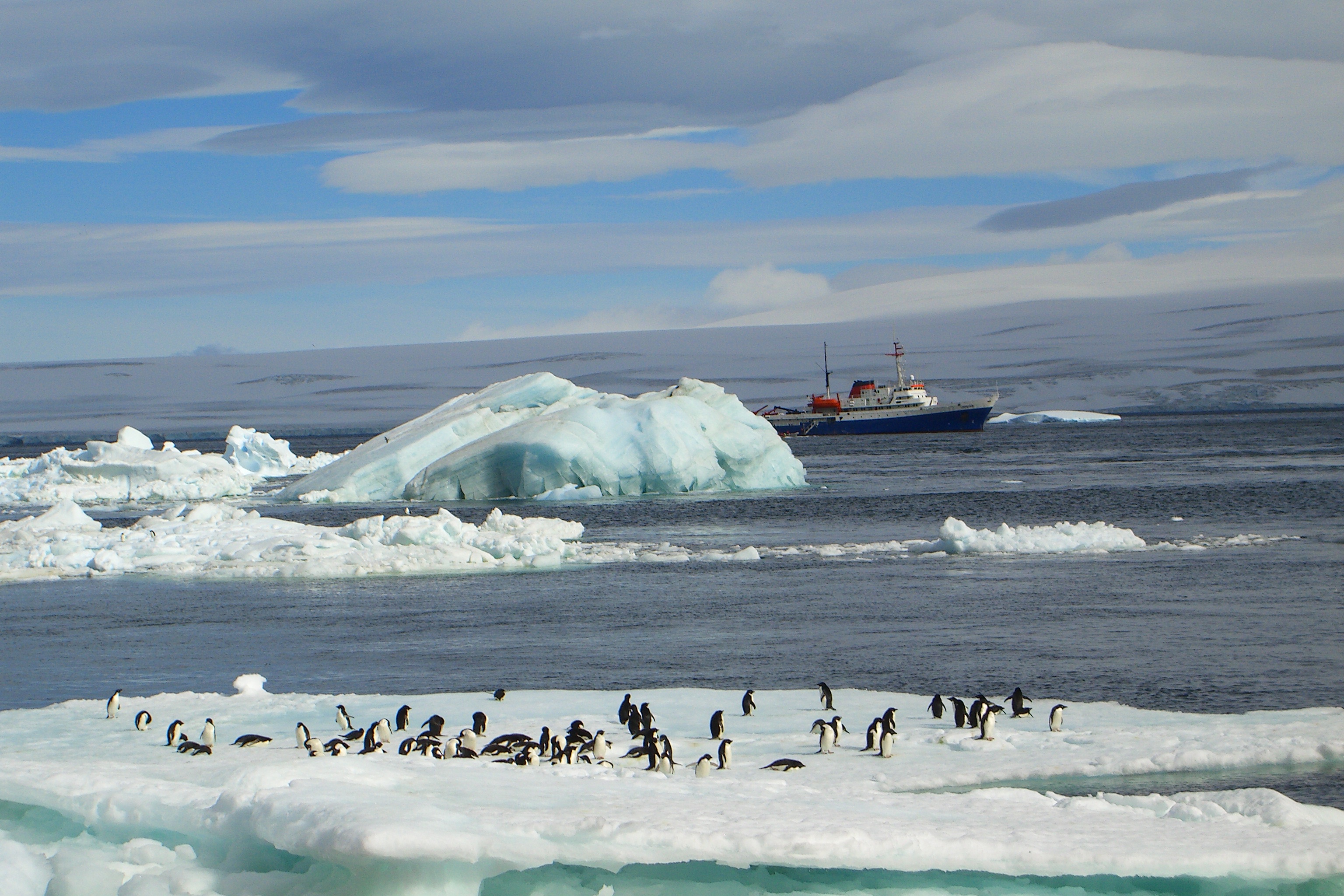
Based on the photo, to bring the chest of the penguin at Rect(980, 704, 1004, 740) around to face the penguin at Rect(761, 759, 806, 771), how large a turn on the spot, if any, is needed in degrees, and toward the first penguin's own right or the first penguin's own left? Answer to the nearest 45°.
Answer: approximately 90° to the first penguin's own right

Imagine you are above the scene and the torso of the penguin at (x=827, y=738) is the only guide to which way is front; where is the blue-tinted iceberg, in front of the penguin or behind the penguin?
behind

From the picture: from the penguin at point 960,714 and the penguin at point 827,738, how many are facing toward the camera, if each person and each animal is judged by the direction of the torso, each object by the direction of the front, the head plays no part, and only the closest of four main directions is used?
1

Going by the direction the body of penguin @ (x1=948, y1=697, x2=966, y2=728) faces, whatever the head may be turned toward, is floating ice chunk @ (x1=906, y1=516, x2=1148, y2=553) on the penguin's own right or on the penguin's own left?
on the penguin's own right

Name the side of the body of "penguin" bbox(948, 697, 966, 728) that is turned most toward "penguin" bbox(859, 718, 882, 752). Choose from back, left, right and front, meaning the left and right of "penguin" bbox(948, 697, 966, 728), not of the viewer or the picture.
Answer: left

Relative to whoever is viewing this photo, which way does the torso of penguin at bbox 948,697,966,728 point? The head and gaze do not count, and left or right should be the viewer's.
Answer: facing away from the viewer and to the left of the viewer

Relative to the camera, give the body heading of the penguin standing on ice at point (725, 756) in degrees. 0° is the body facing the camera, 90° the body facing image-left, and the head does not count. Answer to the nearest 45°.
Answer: approximately 315°

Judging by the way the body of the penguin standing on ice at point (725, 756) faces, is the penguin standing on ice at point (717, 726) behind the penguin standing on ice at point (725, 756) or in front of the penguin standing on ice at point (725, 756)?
behind

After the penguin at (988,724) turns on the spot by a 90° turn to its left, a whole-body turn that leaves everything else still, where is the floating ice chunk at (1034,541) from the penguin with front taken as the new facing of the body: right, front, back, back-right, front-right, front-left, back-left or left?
front-left
